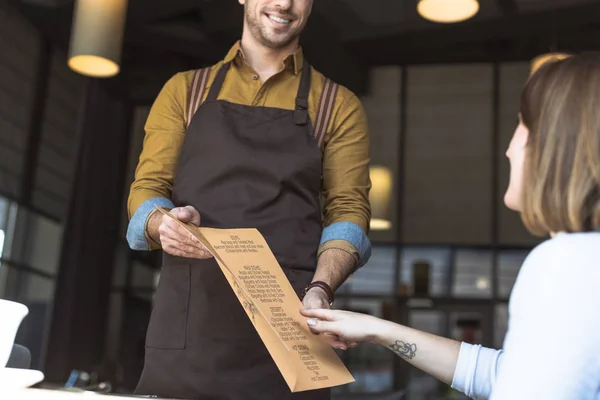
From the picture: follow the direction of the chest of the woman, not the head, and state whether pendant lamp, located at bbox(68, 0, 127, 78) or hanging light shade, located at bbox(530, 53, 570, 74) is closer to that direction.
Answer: the pendant lamp

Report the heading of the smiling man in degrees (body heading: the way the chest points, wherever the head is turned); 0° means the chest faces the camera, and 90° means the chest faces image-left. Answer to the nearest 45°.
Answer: approximately 0°

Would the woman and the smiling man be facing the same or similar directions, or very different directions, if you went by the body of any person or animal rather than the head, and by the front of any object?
very different directions

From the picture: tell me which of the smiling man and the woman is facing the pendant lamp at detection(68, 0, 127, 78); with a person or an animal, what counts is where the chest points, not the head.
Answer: the woman

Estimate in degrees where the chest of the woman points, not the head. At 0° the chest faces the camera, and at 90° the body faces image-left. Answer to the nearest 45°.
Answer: approximately 135°

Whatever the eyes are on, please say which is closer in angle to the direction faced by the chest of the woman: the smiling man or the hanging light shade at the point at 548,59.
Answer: the smiling man

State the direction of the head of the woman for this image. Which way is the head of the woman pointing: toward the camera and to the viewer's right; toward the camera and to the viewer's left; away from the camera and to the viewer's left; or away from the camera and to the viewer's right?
away from the camera and to the viewer's left

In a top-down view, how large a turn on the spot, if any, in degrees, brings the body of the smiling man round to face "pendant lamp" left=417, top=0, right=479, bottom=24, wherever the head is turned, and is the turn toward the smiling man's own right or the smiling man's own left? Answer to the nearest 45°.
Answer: approximately 135° to the smiling man's own left

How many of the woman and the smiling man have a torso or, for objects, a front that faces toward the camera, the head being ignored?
1

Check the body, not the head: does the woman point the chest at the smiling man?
yes

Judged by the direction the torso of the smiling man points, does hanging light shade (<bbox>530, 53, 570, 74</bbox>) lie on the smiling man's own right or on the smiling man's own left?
on the smiling man's own left
